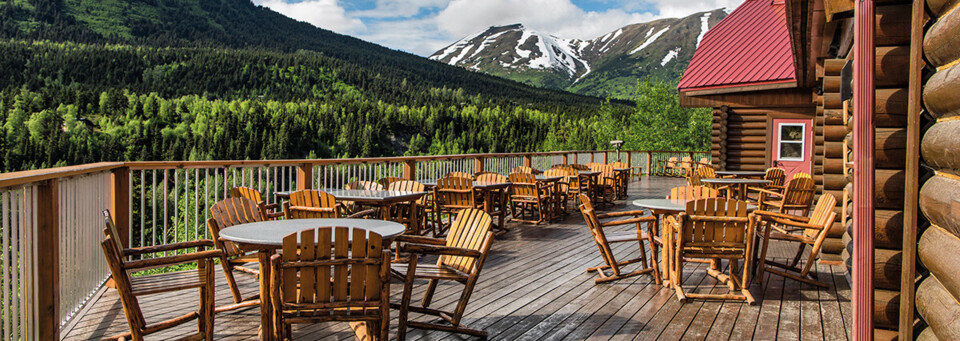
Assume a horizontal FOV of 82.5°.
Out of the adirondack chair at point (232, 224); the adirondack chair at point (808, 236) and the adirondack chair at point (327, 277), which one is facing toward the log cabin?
the adirondack chair at point (232, 224)

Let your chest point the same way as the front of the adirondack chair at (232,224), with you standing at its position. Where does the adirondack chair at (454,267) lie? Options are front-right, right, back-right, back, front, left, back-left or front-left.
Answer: front

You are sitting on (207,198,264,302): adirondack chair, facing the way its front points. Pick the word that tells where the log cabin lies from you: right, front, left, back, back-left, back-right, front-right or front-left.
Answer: front

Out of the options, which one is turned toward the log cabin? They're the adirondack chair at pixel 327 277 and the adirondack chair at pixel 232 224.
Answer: the adirondack chair at pixel 232 224

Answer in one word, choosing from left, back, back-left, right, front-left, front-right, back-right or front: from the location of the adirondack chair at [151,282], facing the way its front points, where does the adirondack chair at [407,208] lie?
front-left

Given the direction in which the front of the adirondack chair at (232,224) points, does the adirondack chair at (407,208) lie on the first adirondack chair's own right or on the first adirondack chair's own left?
on the first adirondack chair's own left

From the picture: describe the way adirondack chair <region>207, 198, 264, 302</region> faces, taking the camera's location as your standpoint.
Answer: facing the viewer and to the right of the viewer

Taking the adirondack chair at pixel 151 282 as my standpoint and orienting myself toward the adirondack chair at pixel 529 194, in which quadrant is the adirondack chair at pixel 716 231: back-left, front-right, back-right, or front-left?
front-right

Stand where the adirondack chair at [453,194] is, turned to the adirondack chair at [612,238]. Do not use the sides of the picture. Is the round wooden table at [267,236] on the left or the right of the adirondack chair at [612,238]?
right

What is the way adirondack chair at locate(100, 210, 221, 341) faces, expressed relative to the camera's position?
facing to the right of the viewer

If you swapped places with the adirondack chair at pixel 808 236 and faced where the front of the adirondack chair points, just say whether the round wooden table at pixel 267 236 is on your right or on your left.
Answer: on your left

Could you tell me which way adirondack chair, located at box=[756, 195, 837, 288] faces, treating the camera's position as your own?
facing to the left of the viewer

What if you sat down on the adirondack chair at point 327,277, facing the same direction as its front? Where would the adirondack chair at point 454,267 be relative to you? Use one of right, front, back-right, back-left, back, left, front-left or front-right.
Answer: front-right

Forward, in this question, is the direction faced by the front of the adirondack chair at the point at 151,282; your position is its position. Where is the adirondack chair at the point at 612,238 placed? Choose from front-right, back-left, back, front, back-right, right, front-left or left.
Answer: front

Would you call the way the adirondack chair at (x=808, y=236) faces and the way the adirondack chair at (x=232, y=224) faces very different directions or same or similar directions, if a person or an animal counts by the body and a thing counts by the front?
very different directions

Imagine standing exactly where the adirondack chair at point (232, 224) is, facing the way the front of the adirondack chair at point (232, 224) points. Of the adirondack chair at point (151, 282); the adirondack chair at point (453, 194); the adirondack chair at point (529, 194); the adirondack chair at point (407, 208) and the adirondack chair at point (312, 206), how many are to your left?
4

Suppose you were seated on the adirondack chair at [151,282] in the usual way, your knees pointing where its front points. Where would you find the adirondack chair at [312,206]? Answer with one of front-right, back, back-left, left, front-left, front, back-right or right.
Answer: front-left

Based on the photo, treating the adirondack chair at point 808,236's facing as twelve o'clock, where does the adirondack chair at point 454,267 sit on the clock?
the adirondack chair at point 454,267 is roughly at 10 o'clock from the adirondack chair at point 808,236.

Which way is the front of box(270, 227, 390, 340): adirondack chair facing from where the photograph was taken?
facing away from the viewer

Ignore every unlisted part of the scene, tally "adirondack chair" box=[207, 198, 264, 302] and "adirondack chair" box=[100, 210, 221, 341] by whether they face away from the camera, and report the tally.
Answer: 0

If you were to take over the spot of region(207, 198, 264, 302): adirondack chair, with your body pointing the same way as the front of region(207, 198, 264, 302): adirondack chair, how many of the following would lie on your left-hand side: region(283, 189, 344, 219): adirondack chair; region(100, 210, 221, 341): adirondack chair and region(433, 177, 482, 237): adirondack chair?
2
